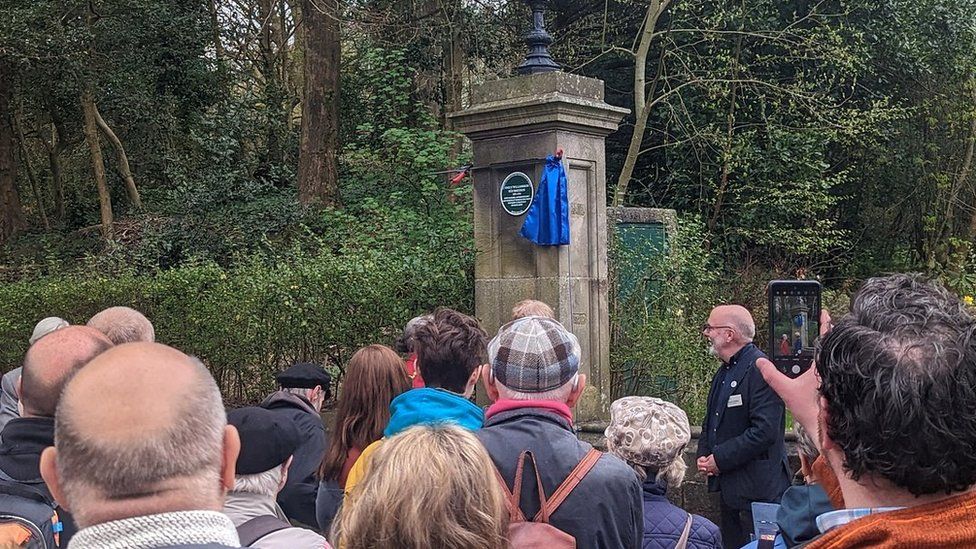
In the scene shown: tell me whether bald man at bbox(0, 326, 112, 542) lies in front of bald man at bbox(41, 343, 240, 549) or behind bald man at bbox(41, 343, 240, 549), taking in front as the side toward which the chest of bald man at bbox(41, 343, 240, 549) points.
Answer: in front

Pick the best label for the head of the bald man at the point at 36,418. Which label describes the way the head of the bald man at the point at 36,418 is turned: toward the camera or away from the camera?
away from the camera

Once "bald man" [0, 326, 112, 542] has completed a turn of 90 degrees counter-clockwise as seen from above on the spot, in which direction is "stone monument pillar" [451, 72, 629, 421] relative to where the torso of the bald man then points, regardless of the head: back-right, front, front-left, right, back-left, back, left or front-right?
back-right

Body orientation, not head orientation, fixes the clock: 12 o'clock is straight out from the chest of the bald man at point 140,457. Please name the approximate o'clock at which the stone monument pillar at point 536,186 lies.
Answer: The stone monument pillar is roughly at 1 o'clock from the bald man.

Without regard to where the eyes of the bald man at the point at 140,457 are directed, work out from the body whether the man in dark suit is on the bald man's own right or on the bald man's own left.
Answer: on the bald man's own right

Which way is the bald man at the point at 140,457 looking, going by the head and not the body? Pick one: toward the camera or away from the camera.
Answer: away from the camera

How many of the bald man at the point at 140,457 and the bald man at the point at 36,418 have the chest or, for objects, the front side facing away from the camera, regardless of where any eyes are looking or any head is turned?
2

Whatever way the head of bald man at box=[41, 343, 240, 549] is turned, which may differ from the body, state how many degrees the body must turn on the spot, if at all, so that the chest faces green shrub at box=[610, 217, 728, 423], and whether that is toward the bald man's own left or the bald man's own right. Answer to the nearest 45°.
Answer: approximately 45° to the bald man's own right

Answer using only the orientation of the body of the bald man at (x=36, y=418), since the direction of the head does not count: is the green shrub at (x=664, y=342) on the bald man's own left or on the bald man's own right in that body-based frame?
on the bald man's own right

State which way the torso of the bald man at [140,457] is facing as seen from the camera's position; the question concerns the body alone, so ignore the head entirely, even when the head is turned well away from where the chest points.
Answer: away from the camera

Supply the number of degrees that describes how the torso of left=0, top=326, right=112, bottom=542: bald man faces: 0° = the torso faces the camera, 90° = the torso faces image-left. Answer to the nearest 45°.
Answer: approximately 180°
